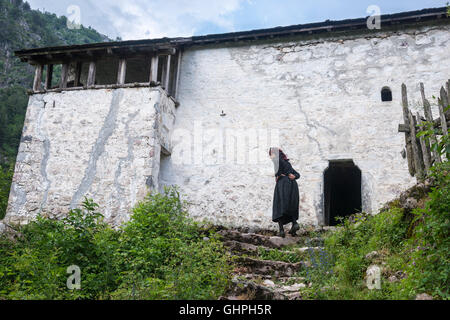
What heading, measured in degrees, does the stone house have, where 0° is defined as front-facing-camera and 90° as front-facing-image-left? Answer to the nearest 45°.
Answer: approximately 0°

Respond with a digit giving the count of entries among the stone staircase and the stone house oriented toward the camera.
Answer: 2

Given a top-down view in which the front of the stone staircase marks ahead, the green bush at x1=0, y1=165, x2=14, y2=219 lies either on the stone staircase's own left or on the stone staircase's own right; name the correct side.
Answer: on the stone staircase's own right

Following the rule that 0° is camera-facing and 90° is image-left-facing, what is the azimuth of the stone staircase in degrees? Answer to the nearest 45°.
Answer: approximately 0°

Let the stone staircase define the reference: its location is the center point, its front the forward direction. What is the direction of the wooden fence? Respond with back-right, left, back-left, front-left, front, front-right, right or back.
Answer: left

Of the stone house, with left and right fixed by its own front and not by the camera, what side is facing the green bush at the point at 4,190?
right
